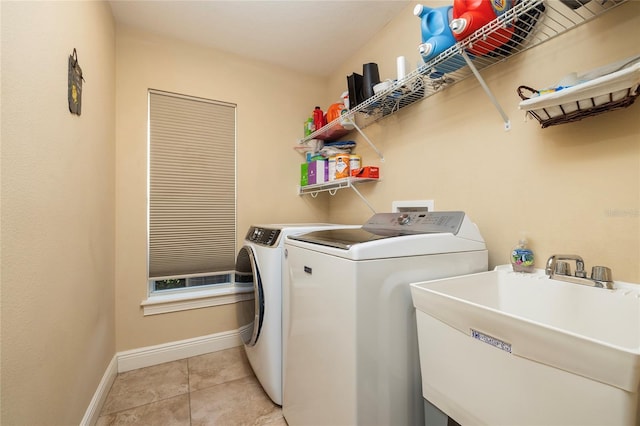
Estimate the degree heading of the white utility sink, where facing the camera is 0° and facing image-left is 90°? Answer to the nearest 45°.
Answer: approximately 45°

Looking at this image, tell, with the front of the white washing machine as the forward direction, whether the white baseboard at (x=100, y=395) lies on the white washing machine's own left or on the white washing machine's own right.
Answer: on the white washing machine's own right

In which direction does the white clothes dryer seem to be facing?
to the viewer's left

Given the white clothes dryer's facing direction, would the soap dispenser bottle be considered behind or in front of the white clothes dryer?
behind

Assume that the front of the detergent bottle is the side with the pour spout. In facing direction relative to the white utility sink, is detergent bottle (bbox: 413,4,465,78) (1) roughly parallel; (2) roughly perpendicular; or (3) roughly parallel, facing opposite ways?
roughly parallel

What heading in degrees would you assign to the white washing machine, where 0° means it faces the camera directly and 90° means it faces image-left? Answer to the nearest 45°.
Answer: approximately 45°

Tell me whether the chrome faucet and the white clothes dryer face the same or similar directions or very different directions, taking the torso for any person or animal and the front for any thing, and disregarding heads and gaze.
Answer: same or similar directions

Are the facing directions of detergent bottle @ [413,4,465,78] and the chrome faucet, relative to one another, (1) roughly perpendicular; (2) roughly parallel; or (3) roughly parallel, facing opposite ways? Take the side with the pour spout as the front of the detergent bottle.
roughly parallel

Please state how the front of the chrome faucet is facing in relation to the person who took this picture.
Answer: facing the viewer and to the left of the viewer

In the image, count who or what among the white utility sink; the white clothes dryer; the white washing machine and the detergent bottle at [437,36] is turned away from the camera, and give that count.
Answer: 0

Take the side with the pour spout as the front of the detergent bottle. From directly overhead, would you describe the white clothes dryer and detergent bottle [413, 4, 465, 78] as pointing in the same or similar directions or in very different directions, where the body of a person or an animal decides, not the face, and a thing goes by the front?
same or similar directions
